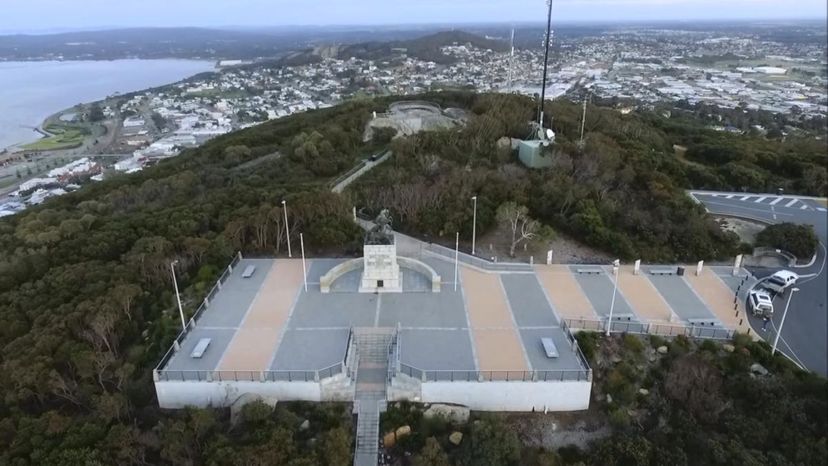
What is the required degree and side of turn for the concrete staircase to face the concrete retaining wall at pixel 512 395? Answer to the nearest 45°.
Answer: approximately 90° to its left

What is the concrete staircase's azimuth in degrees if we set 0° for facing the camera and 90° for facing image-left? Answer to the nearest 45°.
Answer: approximately 0°

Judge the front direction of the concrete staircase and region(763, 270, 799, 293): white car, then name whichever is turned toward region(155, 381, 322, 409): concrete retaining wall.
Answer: the white car

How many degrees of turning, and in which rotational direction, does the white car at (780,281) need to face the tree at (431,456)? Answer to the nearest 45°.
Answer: approximately 180°

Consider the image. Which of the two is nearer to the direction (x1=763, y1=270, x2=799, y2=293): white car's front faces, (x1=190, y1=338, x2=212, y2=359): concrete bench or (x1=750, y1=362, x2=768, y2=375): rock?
the concrete bench

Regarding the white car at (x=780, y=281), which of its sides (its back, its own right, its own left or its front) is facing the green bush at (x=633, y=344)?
back

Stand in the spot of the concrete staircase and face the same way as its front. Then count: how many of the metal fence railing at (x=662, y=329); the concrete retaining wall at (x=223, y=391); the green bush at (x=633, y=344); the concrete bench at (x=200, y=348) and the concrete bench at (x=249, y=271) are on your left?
2

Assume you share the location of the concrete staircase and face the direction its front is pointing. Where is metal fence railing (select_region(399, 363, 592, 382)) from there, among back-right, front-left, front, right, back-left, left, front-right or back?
left

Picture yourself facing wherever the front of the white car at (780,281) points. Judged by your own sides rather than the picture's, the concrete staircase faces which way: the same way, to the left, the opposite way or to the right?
to the left

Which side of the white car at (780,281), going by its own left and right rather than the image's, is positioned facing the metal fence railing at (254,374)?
back

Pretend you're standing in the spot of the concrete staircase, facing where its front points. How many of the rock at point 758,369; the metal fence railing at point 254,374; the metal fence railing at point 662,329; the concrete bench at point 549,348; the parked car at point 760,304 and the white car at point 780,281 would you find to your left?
5

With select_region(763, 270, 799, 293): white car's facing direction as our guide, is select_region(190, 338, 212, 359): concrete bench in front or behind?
in front

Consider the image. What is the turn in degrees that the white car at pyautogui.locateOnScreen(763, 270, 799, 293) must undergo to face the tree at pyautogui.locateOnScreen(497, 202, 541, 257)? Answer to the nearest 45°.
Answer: approximately 45° to its right

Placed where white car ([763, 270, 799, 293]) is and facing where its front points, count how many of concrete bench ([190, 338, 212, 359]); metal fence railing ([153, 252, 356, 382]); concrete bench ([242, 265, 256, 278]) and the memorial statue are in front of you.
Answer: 4

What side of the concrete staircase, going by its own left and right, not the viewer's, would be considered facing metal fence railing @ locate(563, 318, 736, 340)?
left

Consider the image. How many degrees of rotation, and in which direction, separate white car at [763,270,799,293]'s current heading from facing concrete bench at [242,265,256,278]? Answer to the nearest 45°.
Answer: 0° — it already faces it

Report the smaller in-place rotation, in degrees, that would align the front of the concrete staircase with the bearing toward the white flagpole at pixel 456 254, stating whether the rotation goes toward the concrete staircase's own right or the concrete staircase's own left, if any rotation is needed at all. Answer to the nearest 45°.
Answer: approximately 135° to the concrete staircase's own left
